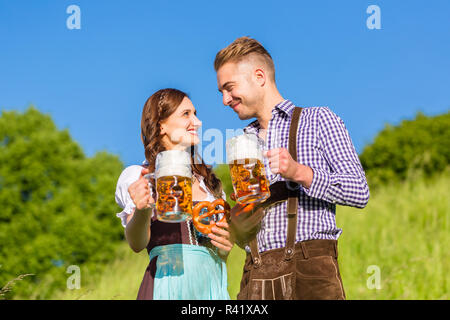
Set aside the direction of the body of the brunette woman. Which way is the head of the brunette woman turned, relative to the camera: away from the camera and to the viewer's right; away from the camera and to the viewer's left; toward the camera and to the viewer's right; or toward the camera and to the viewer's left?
toward the camera and to the viewer's right

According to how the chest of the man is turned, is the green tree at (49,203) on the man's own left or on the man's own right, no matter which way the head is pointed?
on the man's own right

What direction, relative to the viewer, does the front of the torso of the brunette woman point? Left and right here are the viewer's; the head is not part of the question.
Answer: facing the viewer and to the right of the viewer

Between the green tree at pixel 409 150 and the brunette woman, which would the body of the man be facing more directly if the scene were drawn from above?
the brunette woman

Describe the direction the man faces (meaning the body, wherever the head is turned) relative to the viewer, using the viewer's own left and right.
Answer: facing the viewer and to the left of the viewer

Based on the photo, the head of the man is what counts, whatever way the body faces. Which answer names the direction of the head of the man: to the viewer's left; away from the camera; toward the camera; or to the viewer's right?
to the viewer's left

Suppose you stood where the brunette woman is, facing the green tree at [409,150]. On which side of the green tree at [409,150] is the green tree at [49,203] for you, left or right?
left

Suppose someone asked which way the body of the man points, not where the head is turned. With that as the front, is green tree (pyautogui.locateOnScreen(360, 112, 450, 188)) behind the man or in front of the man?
behind

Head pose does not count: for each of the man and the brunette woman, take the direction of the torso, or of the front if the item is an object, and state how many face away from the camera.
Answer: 0

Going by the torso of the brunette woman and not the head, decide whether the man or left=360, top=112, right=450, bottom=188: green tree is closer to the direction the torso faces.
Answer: the man
